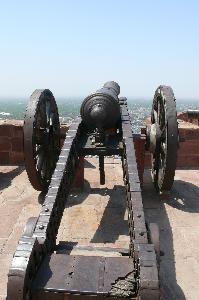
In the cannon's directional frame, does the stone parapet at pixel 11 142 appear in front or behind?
in front

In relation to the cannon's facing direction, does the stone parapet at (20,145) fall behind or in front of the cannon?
in front

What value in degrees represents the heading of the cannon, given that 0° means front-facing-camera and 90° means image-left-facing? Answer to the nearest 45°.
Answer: approximately 180°
